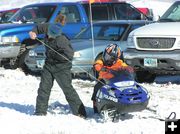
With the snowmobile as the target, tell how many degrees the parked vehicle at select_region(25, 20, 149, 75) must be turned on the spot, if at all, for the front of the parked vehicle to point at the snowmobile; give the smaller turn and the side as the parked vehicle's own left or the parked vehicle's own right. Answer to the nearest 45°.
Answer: approximately 45° to the parked vehicle's own left

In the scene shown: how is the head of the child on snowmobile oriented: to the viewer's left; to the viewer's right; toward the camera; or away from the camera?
toward the camera

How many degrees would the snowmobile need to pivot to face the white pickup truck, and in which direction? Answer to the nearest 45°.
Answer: approximately 135° to its left

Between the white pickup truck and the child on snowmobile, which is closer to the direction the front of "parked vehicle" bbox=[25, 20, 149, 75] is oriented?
the child on snowmobile

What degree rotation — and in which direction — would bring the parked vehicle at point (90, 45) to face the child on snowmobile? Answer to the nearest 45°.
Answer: approximately 45° to its left

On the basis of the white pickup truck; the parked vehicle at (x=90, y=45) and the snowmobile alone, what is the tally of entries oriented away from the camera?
0

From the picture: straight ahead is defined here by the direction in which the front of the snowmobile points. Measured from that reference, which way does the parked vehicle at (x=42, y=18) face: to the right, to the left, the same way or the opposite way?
to the right

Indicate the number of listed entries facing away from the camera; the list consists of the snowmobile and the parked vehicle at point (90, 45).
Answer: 0

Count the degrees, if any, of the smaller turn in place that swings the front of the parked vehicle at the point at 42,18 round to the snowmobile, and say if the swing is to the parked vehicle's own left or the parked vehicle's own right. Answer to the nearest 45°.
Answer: approximately 45° to the parked vehicle's own left

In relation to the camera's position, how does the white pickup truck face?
facing the viewer and to the left of the viewer

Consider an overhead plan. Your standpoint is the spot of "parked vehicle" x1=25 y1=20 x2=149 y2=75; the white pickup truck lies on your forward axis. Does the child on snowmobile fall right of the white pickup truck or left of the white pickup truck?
right

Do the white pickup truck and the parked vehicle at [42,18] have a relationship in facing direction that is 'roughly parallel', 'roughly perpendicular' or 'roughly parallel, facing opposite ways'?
roughly parallel

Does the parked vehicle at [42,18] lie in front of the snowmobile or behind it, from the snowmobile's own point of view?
behind

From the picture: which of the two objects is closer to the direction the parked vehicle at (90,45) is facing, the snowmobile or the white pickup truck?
the snowmobile
